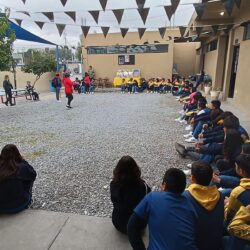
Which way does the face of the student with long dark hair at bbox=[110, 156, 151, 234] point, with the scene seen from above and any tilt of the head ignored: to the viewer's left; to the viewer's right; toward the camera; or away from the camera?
away from the camera

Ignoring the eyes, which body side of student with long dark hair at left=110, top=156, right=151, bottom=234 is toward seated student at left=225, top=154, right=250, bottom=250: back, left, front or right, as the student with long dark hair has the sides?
right

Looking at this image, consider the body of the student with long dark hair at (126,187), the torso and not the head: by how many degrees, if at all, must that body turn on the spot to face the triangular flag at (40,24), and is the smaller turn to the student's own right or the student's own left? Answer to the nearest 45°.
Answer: approximately 45° to the student's own left

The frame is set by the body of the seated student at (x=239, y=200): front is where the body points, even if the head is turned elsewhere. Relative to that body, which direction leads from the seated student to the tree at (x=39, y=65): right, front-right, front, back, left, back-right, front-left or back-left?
front-right

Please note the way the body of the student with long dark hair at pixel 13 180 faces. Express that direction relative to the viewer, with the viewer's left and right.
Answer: facing away from the viewer

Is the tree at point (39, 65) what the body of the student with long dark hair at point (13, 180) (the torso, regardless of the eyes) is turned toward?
yes

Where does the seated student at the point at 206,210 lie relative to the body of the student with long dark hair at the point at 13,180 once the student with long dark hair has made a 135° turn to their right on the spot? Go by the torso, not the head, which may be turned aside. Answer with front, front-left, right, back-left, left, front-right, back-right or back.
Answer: front

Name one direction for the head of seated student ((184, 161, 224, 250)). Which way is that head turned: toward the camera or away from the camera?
away from the camera

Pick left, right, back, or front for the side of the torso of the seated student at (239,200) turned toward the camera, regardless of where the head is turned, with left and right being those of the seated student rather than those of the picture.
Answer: left

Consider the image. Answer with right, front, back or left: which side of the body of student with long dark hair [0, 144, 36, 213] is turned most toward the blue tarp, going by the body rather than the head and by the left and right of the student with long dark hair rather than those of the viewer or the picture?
front

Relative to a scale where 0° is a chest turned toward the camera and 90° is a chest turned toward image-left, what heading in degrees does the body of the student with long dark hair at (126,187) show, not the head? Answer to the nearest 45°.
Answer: approximately 180°

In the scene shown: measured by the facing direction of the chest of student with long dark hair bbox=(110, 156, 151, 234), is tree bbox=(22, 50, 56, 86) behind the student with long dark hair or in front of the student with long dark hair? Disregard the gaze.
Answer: in front

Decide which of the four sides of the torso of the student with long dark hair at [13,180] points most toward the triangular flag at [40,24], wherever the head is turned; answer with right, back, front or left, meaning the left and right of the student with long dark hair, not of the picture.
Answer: front

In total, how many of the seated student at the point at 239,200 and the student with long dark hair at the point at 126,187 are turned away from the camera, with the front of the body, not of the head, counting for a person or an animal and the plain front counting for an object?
1
